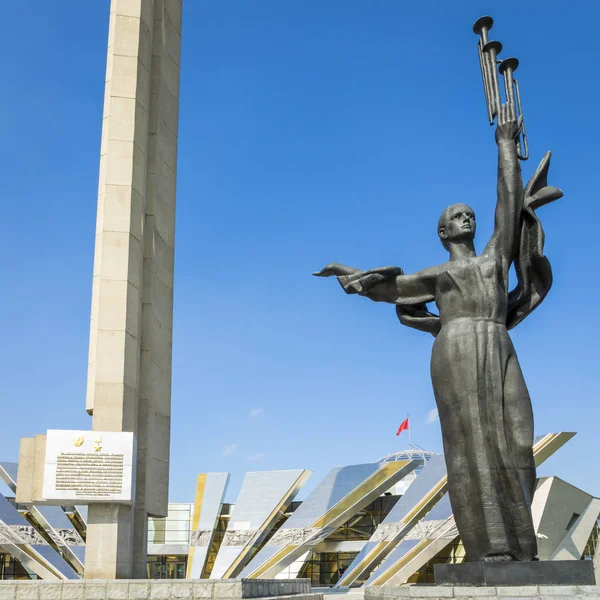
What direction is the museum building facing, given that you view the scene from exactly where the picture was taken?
facing the viewer

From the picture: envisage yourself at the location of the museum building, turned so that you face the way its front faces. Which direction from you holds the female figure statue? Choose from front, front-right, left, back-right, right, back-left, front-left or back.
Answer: front

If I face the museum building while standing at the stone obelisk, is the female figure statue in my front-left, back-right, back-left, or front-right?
back-right

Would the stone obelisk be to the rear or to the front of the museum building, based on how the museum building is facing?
to the front
